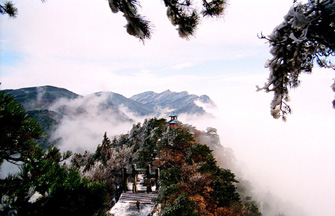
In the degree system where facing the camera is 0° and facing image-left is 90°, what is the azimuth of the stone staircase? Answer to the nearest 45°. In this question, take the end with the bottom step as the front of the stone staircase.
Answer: approximately 0°
